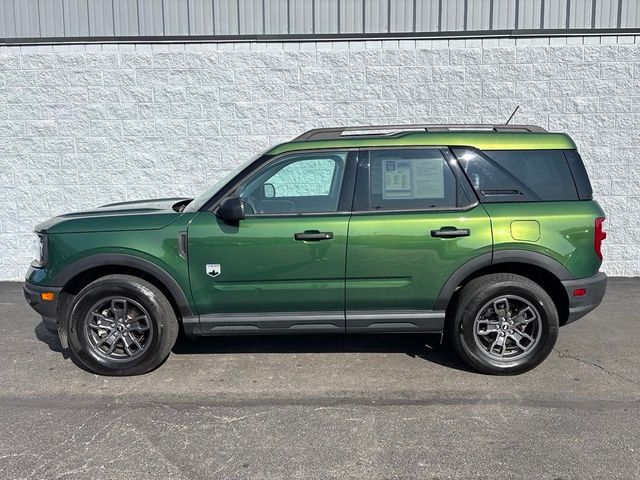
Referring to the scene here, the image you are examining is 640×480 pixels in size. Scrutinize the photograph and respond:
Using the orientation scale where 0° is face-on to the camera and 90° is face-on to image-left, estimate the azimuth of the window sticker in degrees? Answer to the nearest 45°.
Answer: approximately 0°

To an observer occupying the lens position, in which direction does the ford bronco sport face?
facing to the left of the viewer
